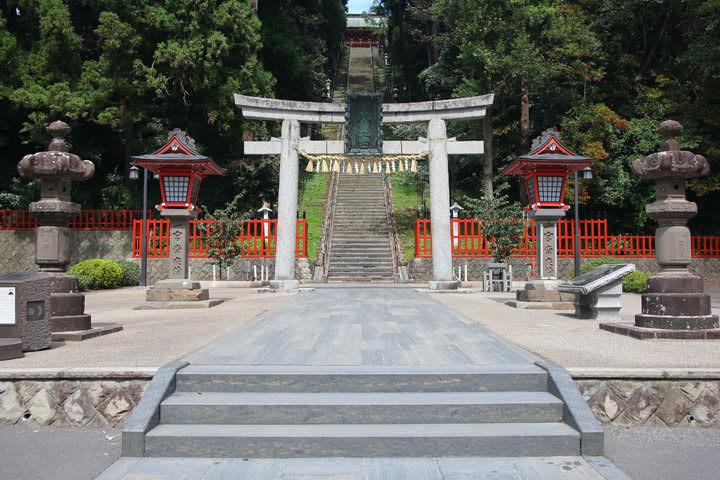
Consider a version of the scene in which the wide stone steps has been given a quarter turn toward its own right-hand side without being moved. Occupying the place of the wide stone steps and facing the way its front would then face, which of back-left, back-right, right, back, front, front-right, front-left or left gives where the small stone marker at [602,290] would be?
back-right

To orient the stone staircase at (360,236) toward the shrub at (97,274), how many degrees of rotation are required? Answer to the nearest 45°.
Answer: approximately 45° to its right

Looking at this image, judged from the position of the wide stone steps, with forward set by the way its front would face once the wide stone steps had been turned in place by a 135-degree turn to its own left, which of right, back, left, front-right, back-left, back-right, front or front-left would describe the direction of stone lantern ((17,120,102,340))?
left

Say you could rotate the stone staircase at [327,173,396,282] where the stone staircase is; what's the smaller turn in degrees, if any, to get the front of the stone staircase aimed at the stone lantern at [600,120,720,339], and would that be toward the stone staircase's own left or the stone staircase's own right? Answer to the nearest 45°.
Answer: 0° — it already faces it

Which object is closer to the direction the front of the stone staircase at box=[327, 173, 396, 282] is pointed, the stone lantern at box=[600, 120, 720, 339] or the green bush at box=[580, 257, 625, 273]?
the stone lantern

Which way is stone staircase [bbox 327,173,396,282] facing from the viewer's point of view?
toward the camera

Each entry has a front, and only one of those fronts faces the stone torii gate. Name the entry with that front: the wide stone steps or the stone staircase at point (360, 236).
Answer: the stone staircase

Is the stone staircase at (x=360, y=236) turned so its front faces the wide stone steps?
yes

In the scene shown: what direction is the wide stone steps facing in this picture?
toward the camera

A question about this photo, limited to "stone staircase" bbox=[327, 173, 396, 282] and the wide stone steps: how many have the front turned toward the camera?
2

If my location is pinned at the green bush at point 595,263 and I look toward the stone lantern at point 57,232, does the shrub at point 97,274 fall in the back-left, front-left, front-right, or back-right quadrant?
front-right

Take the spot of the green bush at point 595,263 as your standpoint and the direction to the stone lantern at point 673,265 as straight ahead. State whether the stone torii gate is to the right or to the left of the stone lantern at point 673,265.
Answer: right

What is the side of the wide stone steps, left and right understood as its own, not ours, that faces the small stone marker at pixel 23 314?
right
